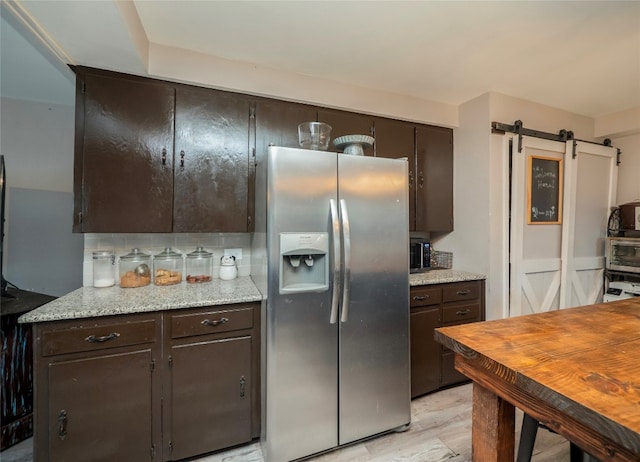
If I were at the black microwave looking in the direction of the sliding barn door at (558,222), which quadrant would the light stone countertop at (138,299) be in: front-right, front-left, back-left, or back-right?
back-right

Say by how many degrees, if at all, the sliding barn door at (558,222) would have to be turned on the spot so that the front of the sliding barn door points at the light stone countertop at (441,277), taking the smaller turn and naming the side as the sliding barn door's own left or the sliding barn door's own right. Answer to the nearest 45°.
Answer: approximately 90° to the sliding barn door's own right

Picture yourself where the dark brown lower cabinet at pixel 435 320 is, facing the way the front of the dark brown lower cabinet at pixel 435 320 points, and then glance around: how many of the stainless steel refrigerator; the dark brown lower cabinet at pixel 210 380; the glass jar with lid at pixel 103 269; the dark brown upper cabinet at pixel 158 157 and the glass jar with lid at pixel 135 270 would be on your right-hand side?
5

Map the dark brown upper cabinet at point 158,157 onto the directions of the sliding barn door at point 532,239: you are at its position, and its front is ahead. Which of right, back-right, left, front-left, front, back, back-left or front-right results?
right

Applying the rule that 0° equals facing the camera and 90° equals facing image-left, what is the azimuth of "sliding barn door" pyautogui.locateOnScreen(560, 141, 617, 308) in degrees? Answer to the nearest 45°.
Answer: approximately 315°

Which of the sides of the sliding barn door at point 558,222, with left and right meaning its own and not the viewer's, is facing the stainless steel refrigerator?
right

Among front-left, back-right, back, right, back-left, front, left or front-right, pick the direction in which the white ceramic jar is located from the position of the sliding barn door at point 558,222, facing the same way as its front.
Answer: right

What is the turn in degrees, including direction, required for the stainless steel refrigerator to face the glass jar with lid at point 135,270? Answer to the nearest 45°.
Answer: approximately 135° to its right

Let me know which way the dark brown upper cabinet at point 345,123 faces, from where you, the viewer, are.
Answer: facing the viewer and to the right of the viewer

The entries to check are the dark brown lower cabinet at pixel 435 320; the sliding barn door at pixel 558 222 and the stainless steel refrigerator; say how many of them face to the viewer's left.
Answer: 0

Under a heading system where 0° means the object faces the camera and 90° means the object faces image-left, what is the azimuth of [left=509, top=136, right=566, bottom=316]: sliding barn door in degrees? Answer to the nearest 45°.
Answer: approximately 315°

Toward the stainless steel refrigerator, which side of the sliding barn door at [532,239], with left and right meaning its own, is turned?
right

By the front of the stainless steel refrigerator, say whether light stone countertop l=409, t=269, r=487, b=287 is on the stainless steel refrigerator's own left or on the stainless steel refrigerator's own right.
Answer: on the stainless steel refrigerator's own left

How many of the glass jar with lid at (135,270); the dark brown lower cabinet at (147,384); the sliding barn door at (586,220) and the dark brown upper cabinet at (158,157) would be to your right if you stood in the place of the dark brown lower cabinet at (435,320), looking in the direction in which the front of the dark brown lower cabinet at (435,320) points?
3

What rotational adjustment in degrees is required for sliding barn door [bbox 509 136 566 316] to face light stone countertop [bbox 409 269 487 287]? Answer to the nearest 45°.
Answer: approximately 90° to its right

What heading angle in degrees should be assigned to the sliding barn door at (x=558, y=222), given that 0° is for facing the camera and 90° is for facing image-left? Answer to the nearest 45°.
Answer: approximately 315°

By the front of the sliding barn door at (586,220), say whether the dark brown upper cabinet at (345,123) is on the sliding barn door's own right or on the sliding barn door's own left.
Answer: on the sliding barn door's own right

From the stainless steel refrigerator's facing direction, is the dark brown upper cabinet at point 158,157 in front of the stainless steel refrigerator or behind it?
behind
